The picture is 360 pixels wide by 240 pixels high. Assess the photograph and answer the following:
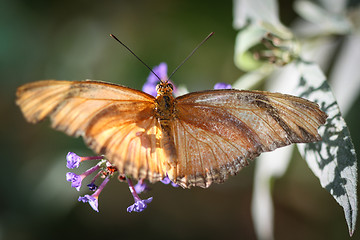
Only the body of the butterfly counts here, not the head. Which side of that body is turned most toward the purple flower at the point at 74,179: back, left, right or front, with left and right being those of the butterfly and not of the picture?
left

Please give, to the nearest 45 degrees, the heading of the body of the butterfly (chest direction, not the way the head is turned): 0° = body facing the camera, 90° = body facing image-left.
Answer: approximately 180°

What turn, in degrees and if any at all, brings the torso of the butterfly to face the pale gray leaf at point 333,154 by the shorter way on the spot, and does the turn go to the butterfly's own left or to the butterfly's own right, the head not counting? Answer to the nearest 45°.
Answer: approximately 90° to the butterfly's own right
